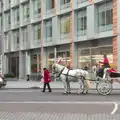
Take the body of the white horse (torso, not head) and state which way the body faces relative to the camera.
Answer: to the viewer's left
